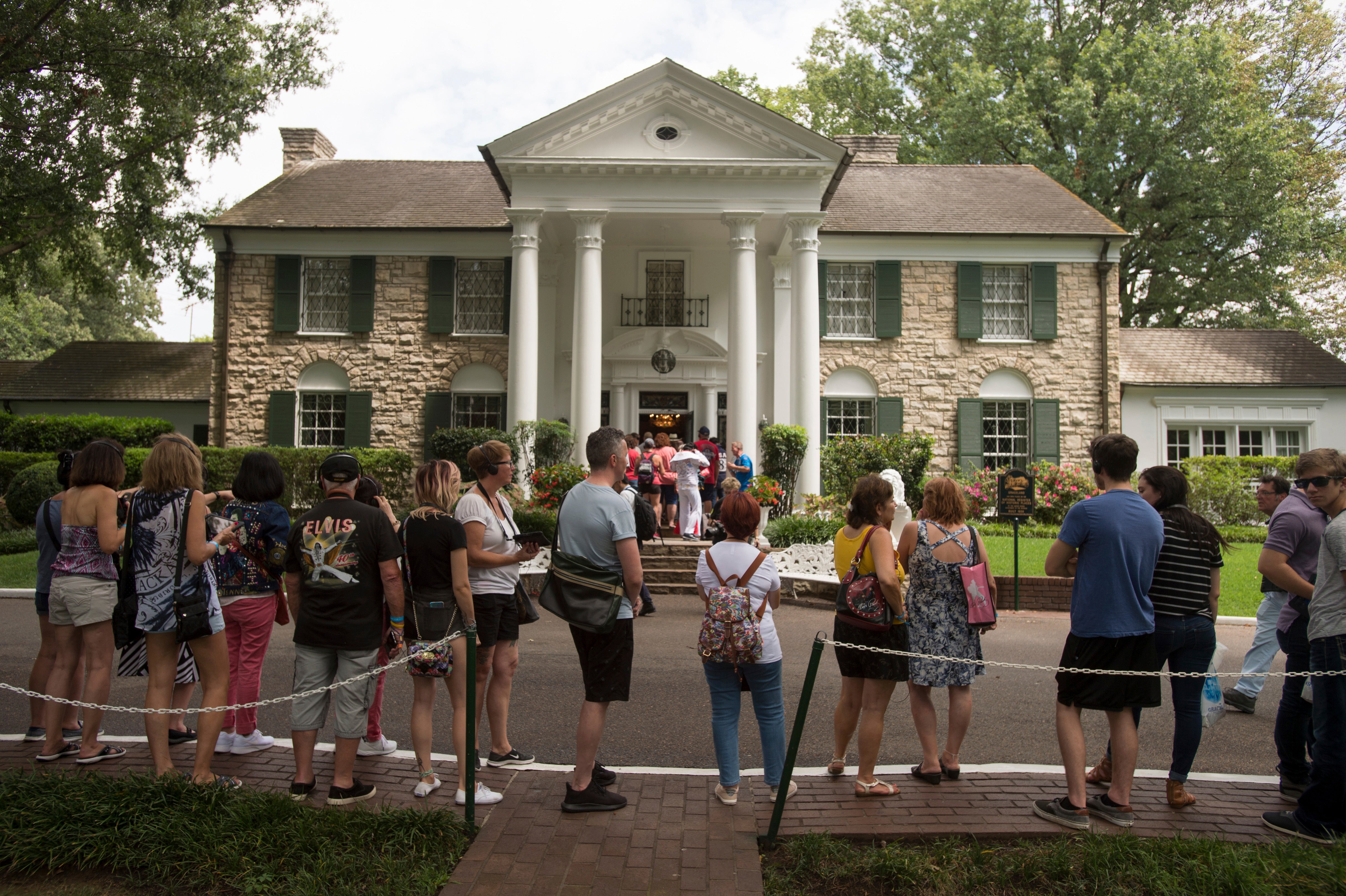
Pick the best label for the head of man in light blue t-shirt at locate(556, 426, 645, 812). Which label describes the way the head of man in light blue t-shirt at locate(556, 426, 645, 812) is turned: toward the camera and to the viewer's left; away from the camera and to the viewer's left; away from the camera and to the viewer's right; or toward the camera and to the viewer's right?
away from the camera and to the viewer's right

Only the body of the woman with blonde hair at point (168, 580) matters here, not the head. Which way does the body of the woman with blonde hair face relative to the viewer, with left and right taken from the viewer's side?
facing away from the viewer and to the right of the viewer

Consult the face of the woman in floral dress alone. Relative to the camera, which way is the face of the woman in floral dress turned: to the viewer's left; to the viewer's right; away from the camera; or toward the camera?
away from the camera

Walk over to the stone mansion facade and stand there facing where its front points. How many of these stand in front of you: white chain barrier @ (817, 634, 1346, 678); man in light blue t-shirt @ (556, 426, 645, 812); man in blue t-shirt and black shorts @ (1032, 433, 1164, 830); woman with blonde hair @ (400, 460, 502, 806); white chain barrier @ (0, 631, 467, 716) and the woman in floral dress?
6

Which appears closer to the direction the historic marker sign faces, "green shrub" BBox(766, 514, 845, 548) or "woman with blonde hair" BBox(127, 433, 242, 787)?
the woman with blonde hair

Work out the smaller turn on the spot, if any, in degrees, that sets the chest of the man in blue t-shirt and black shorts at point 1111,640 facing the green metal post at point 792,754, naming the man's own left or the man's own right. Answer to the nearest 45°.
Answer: approximately 90° to the man's own left

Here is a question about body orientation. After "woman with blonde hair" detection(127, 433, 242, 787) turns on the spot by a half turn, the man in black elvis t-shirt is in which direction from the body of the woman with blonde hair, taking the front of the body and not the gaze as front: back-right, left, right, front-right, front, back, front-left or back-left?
left

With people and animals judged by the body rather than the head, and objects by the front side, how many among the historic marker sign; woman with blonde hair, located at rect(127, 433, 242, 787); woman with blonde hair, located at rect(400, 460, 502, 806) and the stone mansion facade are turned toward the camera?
2

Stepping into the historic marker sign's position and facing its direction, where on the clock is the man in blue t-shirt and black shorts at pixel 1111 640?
The man in blue t-shirt and black shorts is roughly at 12 o'clock from the historic marker sign.

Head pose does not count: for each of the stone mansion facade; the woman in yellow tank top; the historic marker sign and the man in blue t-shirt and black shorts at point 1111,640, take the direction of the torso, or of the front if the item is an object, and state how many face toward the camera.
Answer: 2

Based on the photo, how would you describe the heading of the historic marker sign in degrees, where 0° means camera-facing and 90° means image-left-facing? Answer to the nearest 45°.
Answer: approximately 0°

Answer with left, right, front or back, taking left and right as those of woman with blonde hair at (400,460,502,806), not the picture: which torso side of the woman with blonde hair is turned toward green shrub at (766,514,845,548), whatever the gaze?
front

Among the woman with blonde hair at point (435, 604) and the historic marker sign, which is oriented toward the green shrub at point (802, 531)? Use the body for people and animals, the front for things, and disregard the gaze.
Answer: the woman with blonde hair

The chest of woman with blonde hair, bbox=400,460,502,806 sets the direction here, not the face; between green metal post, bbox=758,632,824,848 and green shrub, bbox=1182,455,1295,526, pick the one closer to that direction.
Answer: the green shrub

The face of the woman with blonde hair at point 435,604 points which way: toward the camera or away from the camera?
away from the camera
